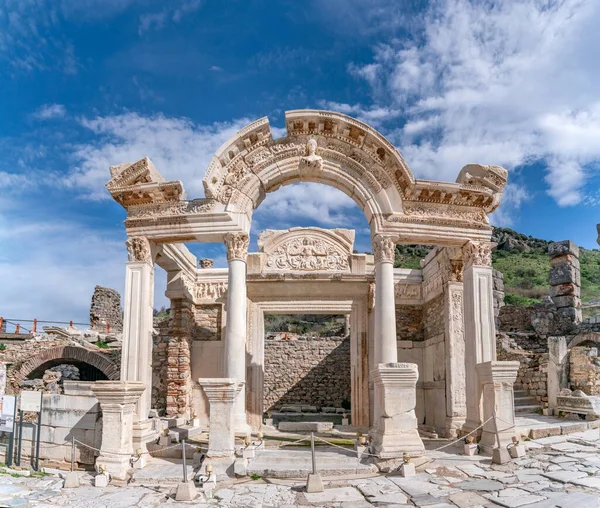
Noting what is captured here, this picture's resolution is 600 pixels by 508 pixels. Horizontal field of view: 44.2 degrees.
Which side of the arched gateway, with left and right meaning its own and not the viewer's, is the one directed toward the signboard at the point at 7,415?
right

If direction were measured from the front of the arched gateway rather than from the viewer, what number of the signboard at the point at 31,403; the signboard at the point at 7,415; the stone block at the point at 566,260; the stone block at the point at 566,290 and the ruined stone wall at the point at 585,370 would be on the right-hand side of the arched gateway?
2

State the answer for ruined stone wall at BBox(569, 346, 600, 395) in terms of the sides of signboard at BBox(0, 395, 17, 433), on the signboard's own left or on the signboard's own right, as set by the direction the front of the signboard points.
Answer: on the signboard's own left

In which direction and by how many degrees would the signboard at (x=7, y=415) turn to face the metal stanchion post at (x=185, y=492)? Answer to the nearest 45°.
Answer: approximately 45° to its left

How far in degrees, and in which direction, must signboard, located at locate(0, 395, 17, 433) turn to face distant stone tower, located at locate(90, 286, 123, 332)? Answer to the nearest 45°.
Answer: approximately 180°

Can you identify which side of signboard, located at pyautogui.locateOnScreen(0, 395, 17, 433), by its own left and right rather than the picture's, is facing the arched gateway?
left

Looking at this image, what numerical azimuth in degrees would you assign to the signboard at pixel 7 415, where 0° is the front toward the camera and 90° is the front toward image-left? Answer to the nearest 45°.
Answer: approximately 0°

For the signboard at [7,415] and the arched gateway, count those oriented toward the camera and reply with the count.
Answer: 2

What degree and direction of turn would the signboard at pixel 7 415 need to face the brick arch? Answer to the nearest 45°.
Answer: approximately 180°
